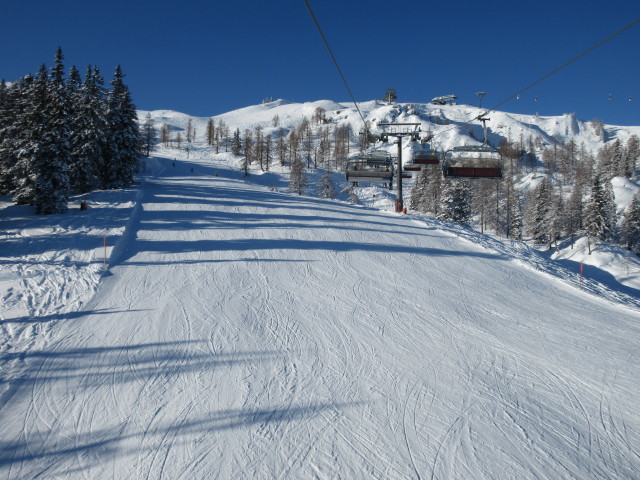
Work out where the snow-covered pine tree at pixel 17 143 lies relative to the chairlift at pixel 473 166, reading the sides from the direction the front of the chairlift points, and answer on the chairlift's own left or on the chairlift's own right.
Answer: on the chairlift's own right

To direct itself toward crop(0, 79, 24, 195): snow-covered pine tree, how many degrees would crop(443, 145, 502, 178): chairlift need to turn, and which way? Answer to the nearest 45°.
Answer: approximately 90° to its right

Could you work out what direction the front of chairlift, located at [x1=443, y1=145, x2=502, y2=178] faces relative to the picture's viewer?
facing the viewer

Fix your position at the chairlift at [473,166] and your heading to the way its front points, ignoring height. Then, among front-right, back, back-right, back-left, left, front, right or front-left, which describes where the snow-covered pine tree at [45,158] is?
right
